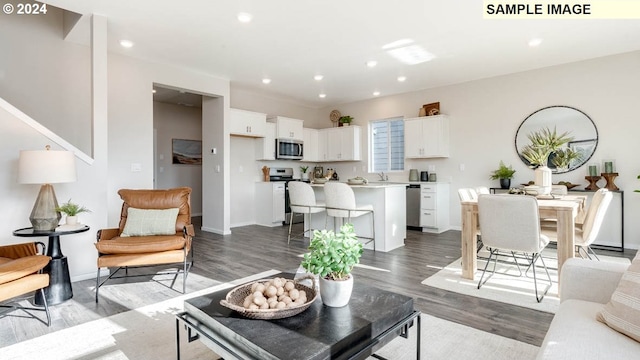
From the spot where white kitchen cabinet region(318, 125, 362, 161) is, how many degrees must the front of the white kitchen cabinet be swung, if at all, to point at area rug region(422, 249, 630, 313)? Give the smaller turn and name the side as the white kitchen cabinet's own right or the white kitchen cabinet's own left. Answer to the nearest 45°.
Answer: approximately 45° to the white kitchen cabinet's own left

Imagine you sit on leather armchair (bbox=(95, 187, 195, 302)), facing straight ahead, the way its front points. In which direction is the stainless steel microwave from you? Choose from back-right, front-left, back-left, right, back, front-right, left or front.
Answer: back-left

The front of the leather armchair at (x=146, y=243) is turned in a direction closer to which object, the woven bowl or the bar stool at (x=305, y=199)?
the woven bowl

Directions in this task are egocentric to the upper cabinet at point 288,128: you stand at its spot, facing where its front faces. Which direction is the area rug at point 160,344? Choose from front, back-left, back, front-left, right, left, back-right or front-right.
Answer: front-right

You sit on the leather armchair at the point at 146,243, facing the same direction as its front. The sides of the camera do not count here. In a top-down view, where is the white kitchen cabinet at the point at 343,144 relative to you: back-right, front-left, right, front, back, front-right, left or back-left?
back-left

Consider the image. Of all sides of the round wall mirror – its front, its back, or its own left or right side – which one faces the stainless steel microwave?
right

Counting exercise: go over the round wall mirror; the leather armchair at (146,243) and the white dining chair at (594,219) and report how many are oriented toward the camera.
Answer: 2

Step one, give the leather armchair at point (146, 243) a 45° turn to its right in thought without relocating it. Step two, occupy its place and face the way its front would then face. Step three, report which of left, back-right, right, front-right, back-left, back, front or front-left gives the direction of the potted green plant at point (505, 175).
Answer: back-left

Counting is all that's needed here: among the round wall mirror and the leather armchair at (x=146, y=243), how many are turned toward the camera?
2

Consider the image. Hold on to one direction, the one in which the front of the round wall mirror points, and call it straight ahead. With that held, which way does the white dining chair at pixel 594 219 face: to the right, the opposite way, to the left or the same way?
to the right

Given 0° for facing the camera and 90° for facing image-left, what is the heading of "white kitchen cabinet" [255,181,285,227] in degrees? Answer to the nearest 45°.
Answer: approximately 315°

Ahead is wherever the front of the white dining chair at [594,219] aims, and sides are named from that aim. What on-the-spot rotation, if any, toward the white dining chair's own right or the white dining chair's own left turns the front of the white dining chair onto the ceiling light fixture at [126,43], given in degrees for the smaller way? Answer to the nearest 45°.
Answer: approximately 45° to the white dining chair's own left
